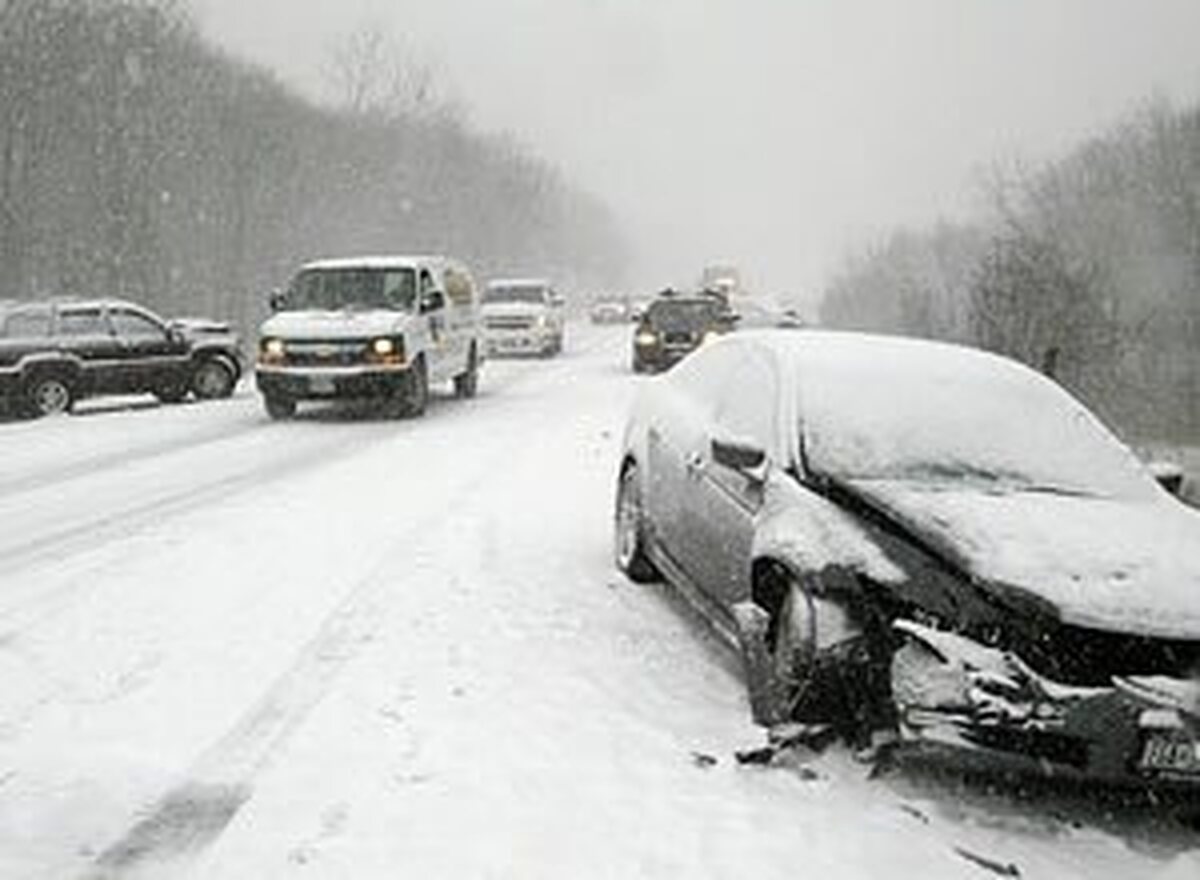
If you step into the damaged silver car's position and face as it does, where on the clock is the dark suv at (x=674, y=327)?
The dark suv is roughly at 7 o'clock from the damaged silver car.

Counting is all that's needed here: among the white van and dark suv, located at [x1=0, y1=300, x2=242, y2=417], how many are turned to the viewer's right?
1

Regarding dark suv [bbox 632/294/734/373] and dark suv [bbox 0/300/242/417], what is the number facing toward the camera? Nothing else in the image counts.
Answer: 1

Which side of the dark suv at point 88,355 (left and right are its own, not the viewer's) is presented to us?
right

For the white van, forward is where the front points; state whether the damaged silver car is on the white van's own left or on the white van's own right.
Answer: on the white van's own left

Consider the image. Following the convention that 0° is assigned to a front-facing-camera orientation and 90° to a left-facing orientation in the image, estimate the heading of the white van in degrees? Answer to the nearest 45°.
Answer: approximately 45°

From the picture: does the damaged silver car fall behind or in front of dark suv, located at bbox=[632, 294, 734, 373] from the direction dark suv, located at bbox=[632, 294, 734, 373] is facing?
in front

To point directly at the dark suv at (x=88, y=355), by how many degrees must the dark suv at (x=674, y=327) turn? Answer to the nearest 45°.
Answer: approximately 45° to its right

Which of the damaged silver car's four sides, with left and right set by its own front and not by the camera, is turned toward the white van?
back
